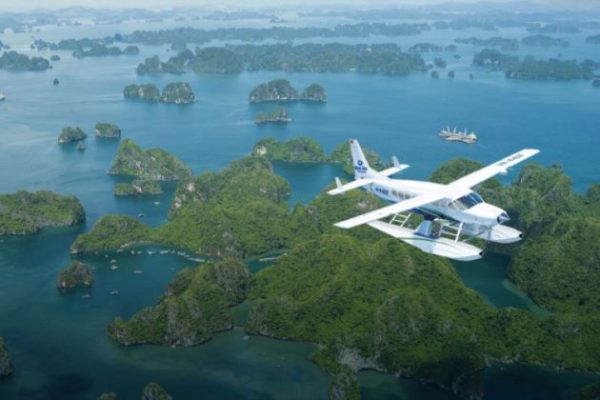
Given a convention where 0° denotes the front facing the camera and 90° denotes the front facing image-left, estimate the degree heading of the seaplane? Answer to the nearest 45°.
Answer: approximately 315°
